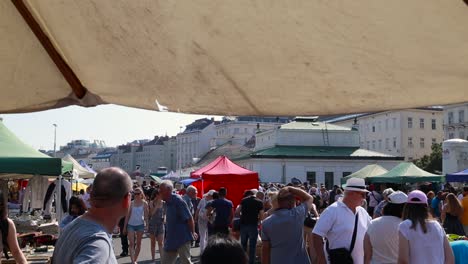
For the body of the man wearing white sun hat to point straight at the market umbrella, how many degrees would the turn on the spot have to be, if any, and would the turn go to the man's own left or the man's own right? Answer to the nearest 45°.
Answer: approximately 45° to the man's own right

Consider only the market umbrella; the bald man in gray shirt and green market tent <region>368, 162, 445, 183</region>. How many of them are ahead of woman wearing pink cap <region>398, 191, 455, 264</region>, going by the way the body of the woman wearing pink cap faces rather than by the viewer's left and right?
1

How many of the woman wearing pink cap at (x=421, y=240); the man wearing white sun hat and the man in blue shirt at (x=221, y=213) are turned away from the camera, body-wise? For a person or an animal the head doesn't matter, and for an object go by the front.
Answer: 2

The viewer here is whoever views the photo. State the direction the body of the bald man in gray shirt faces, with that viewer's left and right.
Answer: facing away from the viewer and to the right of the viewer

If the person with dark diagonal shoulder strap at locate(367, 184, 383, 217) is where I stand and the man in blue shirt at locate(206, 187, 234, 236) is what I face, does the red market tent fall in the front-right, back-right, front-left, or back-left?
front-right

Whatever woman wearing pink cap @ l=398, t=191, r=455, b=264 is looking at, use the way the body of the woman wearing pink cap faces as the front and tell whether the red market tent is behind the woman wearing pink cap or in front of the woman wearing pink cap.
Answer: in front

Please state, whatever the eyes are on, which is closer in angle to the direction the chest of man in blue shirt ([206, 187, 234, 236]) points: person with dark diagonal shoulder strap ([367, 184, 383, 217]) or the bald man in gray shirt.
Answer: the person with dark diagonal shoulder strap

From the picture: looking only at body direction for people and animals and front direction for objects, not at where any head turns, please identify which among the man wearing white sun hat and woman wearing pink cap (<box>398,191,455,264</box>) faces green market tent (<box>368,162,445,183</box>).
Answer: the woman wearing pink cap

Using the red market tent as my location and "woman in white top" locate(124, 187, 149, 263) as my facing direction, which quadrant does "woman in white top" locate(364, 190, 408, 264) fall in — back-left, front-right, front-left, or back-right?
front-left

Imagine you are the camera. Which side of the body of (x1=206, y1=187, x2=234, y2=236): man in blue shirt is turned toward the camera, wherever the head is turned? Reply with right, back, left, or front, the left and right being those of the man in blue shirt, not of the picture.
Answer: back

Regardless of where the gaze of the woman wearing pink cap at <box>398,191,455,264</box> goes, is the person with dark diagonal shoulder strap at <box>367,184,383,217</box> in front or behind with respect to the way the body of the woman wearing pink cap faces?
in front

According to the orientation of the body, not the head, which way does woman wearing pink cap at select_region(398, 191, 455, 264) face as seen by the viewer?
away from the camera

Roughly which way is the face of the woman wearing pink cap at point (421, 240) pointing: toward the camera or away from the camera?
away from the camera

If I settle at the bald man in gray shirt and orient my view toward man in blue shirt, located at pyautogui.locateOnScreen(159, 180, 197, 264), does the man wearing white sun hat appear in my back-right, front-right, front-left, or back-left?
front-right

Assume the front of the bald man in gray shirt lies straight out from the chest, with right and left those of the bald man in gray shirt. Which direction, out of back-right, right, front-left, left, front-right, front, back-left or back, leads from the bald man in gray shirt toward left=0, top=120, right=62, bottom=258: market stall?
front-left

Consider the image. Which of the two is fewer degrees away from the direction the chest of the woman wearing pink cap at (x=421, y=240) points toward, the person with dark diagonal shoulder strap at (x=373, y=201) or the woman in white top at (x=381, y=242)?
the person with dark diagonal shoulder strap

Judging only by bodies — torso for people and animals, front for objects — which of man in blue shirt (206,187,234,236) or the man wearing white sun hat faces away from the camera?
the man in blue shirt

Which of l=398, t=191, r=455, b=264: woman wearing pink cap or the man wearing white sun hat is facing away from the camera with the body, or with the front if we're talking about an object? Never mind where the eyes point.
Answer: the woman wearing pink cap
